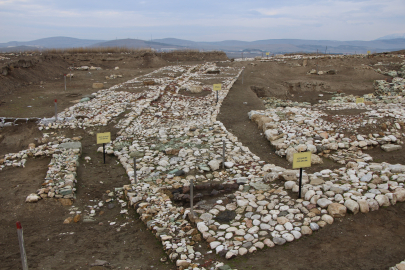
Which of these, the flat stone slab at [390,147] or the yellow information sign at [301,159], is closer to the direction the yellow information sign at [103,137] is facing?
the yellow information sign

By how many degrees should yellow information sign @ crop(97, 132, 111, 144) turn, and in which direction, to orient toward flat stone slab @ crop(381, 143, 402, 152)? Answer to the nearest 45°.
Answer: approximately 90° to its left

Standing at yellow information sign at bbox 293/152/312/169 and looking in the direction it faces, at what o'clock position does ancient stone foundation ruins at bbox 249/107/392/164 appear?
The ancient stone foundation ruins is roughly at 6 o'clock from the yellow information sign.

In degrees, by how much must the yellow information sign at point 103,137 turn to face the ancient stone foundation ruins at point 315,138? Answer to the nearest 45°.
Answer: approximately 90° to its left

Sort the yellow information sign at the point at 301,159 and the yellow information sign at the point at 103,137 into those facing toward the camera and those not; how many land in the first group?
2

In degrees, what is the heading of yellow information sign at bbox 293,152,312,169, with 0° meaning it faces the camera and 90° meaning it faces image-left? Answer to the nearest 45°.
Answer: approximately 0°
